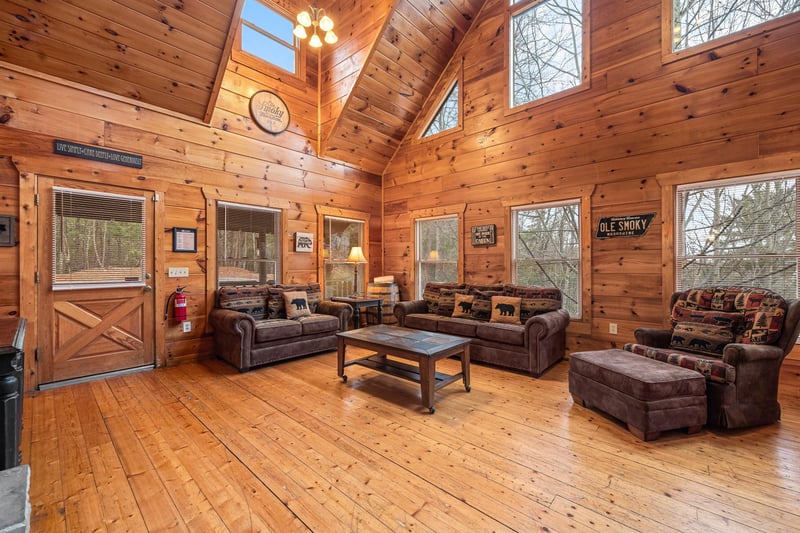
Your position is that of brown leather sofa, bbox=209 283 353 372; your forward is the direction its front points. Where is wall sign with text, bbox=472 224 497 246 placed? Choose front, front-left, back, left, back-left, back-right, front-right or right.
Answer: front-left

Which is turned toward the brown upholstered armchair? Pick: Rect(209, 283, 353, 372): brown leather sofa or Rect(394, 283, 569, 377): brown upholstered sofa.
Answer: Rect(209, 283, 353, 372): brown leather sofa

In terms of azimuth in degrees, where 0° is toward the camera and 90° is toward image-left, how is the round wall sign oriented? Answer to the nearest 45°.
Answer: approximately 315°

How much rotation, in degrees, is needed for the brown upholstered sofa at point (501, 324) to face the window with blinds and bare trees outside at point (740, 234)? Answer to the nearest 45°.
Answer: approximately 135° to its left

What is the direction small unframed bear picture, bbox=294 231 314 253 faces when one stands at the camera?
facing the viewer and to the right of the viewer

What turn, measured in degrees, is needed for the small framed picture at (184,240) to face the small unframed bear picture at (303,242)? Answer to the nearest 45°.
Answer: approximately 45° to its left

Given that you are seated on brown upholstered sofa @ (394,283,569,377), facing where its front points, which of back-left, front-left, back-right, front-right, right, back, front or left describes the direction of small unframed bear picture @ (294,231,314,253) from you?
front-right
